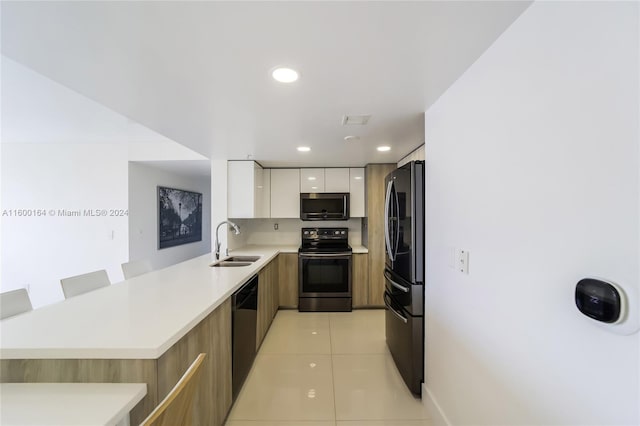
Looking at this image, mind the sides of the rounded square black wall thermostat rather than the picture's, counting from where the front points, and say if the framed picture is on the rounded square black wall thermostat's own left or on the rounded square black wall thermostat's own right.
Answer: on the rounded square black wall thermostat's own right

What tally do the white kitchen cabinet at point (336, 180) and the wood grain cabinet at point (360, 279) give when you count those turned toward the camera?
2

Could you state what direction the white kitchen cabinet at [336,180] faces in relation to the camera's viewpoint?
facing the viewer

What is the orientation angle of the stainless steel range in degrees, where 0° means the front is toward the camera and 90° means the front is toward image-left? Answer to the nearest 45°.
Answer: approximately 0°

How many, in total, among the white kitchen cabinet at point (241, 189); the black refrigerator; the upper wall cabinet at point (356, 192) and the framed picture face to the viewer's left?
1

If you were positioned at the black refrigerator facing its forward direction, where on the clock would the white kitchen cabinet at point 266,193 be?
The white kitchen cabinet is roughly at 1 o'clock from the black refrigerator.

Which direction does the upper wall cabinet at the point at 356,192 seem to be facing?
toward the camera

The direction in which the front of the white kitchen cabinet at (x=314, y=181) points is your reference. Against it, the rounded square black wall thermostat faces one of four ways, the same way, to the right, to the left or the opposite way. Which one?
to the right

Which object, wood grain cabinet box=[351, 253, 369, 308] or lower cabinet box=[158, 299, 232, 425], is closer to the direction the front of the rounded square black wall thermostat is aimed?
the lower cabinet

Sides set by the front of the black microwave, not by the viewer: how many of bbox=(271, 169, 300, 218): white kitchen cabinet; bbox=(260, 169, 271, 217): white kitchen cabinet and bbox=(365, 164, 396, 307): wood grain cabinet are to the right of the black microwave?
2

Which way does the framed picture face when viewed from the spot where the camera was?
facing the viewer and to the right of the viewer
